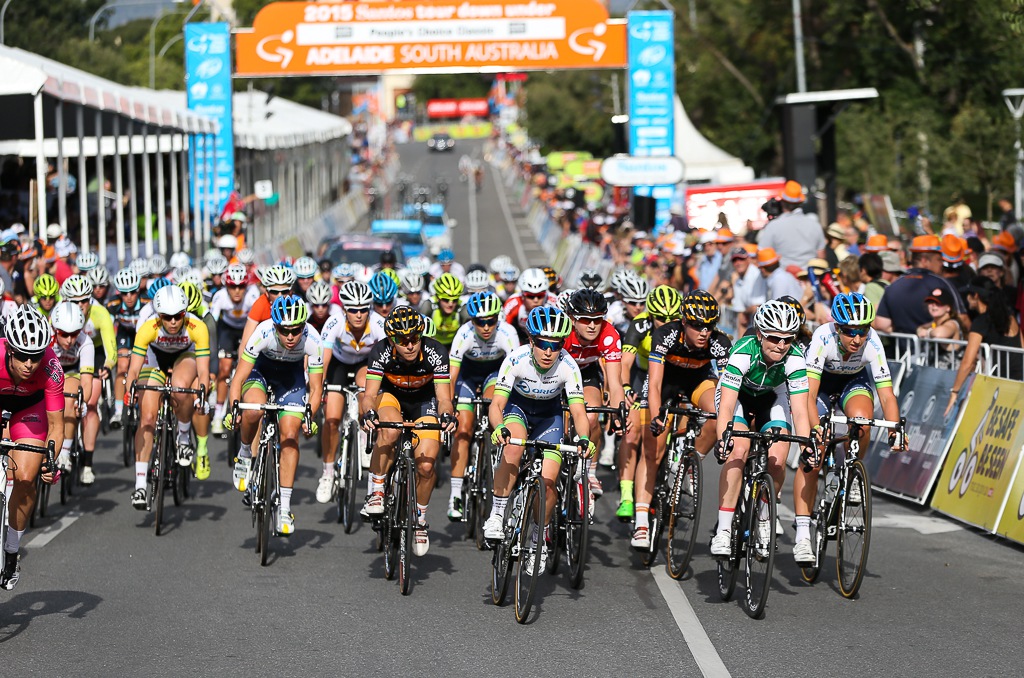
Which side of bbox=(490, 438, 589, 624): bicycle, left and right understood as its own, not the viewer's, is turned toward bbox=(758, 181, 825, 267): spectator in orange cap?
back

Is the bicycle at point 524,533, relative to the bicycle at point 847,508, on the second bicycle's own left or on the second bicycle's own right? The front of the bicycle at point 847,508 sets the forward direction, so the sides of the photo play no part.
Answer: on the second bicycle's own right

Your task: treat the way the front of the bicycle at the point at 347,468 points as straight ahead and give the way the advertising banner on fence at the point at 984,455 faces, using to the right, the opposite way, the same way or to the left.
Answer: to the right

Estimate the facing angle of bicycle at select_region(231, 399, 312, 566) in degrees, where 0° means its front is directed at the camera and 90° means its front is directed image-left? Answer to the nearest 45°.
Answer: approximately 0°

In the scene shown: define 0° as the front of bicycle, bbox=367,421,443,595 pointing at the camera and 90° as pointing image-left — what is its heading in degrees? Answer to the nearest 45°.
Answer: approximately 0°

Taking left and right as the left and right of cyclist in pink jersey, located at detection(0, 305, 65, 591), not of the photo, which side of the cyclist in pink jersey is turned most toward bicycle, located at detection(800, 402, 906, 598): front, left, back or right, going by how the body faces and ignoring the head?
left

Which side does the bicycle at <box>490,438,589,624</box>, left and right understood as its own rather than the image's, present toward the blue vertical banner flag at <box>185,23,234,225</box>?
back
